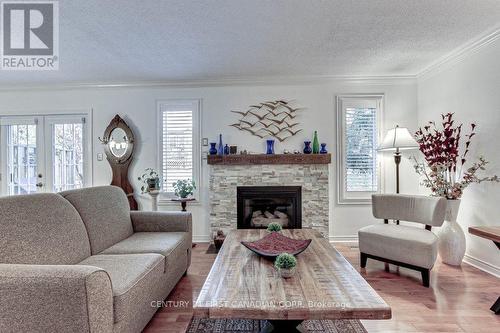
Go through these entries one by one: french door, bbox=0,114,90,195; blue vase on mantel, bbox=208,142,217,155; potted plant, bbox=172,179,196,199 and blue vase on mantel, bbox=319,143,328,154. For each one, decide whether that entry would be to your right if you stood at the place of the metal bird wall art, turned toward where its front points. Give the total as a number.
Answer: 3

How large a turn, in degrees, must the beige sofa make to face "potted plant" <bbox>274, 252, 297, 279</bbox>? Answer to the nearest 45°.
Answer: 0° — it already faces it

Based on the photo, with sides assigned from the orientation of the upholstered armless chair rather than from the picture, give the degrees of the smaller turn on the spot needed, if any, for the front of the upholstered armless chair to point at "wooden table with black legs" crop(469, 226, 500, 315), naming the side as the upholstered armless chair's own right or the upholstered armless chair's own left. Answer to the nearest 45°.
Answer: approximately 90° to the upholstered armless chair's own left

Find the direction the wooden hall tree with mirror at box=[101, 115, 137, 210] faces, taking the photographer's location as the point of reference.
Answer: facing the viewer

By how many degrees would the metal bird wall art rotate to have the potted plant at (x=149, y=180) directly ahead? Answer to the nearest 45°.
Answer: approximately 90° to its right

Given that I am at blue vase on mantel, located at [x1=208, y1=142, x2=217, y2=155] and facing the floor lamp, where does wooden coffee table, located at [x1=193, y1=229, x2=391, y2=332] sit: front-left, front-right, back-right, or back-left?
front-right

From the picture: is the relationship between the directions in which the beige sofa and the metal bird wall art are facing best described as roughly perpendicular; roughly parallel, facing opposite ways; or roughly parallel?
roughly perpendicular

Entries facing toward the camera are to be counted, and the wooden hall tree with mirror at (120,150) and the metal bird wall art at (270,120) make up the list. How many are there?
2

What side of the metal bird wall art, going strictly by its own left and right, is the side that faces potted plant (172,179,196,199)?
right

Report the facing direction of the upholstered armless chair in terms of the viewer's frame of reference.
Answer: facing the viewer and to the left of the viewer

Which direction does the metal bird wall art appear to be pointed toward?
toward the camera

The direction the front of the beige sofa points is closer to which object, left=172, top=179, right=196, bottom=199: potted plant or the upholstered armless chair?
the upholstered armless chair

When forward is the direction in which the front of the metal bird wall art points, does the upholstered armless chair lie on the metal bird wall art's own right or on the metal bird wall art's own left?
on the metal bird wall art's own left

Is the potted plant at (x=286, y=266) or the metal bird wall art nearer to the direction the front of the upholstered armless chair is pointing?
the potted plant
